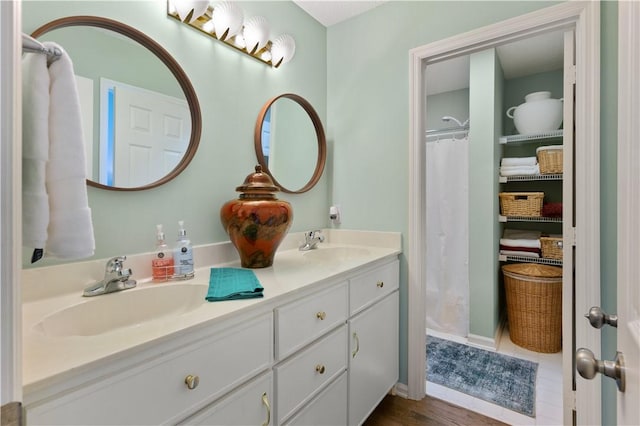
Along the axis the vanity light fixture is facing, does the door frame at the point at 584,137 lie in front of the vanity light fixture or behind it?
in front

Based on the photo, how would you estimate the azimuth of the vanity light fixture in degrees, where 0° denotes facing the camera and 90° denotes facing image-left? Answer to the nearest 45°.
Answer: approximately 315°

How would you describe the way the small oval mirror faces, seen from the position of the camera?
facing the viewer and to the right of the viewer

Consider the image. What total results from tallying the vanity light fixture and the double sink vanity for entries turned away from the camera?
0

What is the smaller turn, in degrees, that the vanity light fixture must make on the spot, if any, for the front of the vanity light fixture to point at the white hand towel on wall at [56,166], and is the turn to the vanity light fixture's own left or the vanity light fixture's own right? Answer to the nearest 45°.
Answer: approximately 90° to the vanity light fixture's own right

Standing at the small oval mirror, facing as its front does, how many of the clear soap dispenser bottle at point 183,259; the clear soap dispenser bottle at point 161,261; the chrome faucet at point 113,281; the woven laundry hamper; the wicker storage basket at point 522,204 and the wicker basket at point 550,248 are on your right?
3

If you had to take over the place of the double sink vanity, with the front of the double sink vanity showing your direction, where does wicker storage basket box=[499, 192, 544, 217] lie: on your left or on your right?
on your left

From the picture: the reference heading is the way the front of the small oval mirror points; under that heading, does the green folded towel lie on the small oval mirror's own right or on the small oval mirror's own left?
on the small oval mirror's own right
